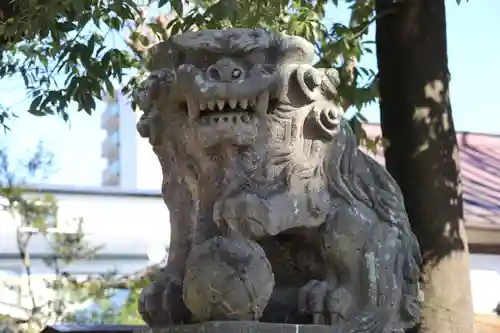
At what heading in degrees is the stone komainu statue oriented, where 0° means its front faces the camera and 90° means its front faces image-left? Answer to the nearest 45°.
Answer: approximately 45°

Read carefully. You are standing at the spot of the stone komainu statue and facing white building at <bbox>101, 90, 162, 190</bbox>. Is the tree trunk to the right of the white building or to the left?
right

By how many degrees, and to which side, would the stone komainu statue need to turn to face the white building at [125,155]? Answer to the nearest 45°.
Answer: approximately 135° to its right

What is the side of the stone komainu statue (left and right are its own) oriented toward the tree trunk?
back
